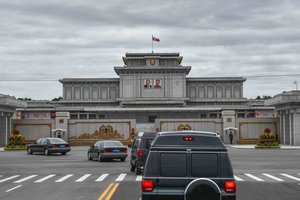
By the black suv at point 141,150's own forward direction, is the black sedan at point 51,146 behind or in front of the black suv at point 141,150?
in front

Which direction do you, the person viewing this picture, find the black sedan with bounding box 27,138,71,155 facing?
facing away from the viewer and to the left of the viewer

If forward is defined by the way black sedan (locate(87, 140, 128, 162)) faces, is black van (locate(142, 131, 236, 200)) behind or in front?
behind

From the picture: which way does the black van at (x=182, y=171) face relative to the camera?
away from the camera

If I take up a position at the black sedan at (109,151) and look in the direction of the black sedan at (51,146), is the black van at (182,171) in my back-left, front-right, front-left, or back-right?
back-left

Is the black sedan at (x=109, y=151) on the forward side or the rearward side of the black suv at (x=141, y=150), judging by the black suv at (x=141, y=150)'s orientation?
on the forward side

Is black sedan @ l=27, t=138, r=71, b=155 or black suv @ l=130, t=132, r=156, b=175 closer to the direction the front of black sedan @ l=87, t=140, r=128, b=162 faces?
the black sedan

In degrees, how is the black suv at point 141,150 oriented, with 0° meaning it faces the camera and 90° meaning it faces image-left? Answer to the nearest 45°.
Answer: approximately 135°

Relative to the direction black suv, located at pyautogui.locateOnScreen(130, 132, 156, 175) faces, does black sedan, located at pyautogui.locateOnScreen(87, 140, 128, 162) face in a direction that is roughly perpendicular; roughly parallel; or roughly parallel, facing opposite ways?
roughly parallel

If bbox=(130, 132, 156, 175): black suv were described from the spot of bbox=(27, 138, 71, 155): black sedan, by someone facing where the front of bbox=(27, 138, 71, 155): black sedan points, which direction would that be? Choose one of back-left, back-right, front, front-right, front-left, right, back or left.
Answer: back-left

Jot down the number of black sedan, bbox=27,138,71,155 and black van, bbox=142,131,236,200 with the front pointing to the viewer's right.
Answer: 0

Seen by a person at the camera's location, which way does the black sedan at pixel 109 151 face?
facing away from the viewer and to the left of the viewer

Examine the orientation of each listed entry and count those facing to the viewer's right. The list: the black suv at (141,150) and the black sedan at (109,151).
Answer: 0

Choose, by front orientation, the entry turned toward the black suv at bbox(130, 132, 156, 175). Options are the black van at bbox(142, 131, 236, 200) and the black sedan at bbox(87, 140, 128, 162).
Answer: the black van at bbox(142, 131, 236, 200)

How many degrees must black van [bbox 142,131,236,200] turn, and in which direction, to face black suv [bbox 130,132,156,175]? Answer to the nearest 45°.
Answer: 0° — it already faces it

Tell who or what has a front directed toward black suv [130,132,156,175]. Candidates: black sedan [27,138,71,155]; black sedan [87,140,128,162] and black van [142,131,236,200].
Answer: black van [142,131,236,200]

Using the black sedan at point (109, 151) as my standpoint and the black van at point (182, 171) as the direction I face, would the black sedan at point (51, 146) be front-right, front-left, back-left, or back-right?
back-right

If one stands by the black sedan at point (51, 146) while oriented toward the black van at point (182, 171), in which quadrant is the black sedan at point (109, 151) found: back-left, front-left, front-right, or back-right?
front-left
